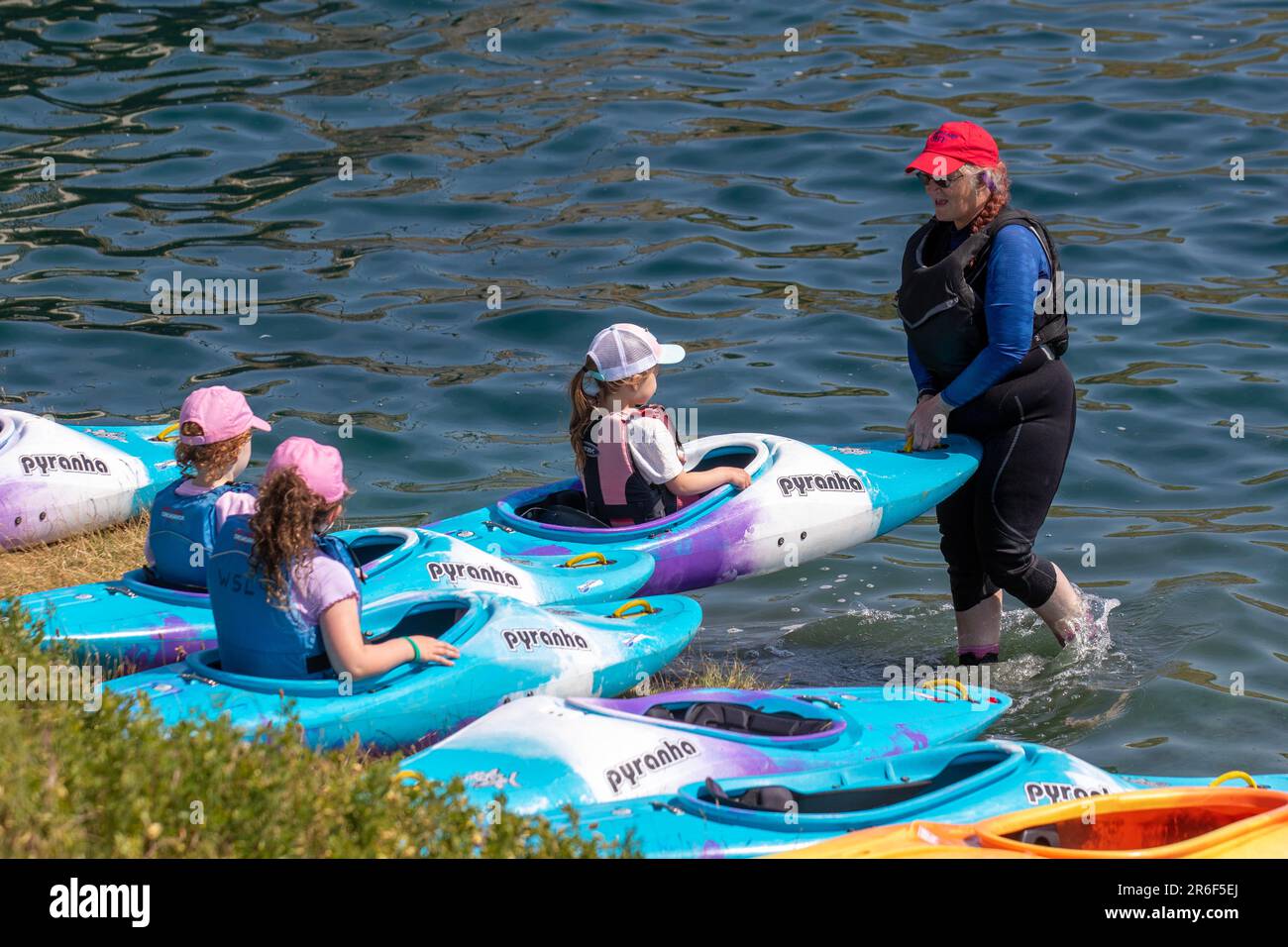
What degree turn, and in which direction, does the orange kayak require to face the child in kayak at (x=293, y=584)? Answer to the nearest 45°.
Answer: approximately 180°

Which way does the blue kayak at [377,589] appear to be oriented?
to the viewer's right

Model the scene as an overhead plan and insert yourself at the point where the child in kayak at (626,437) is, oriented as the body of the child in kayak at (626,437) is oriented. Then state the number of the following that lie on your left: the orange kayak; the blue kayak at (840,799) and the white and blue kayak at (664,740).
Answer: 0

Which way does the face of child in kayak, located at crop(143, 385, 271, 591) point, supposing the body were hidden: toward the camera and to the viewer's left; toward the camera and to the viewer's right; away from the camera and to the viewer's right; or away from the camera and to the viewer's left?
away from the camera and to the viewer's right

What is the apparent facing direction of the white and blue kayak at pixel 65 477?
to the viewer's right

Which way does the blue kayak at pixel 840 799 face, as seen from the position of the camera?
facing to the right of the viewer

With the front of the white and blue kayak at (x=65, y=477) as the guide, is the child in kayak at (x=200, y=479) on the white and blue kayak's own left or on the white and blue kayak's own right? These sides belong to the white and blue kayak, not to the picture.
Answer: on the white and blue kayak's own right

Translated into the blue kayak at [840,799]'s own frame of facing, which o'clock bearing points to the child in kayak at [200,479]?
The child in kayak is roughly at 7 o'clock from the blue kayak.

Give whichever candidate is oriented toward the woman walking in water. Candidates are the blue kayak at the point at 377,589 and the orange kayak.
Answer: the blue kayak

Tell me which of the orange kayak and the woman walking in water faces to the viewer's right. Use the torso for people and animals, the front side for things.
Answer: the orange kayak

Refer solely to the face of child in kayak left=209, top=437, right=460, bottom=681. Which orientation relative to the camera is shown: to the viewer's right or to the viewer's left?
to the viewer's right

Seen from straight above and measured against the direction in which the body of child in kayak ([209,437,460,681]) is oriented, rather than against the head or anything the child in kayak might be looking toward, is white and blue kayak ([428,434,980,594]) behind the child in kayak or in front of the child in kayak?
in front

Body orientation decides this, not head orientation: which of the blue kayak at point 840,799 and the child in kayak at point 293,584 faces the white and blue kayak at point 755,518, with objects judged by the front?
the child in kayak

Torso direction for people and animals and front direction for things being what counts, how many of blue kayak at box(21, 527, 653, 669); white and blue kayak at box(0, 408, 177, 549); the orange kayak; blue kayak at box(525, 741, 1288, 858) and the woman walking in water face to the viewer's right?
4

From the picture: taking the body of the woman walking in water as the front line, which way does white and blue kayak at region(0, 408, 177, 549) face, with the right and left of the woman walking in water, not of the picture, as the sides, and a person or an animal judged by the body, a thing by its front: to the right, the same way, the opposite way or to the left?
the opposite way

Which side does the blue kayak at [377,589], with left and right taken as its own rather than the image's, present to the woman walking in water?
front
